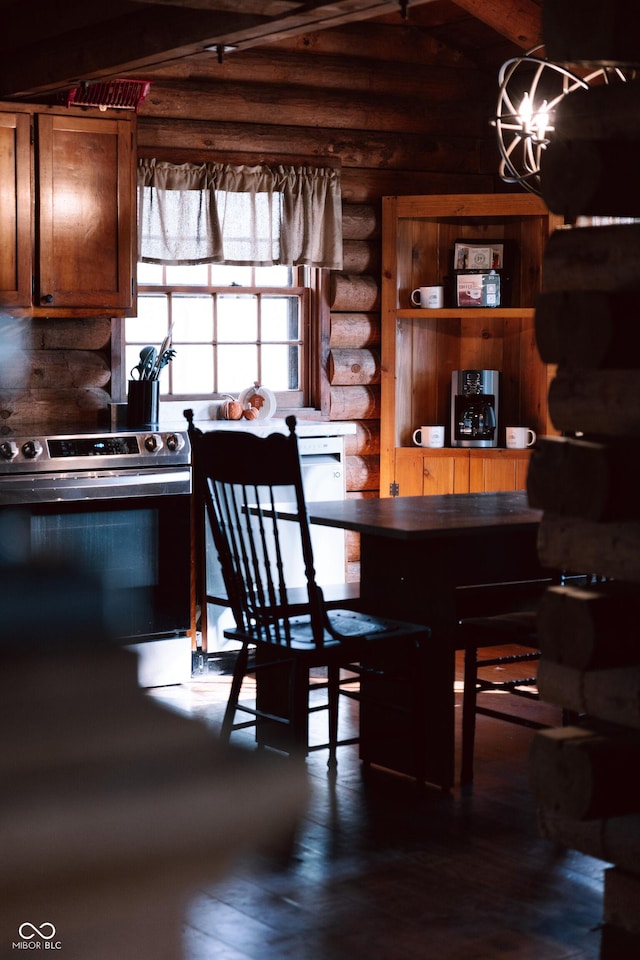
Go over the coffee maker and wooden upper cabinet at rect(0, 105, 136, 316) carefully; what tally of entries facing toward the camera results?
2

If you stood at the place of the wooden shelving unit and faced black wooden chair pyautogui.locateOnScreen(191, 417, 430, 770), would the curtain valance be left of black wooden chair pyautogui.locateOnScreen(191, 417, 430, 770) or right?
right

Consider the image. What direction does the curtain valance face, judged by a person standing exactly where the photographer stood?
facing the viewer

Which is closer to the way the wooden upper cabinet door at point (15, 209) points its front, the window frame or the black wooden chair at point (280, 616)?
the black wooden chair

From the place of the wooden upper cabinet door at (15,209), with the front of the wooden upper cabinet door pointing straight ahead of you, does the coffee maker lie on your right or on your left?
on your left

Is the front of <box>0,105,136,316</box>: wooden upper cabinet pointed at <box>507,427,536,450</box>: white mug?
no

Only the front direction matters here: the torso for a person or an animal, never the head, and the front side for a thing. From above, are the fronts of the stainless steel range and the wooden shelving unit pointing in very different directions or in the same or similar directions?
same or similar directions

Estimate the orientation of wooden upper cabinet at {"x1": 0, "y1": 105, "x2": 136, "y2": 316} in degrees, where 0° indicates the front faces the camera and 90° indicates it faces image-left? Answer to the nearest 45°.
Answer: approximately 0°

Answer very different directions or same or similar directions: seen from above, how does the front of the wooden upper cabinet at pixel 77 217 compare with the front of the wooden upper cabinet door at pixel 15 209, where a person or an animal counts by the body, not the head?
same or similar directions

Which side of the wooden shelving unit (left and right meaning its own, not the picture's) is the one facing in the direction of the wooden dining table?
front

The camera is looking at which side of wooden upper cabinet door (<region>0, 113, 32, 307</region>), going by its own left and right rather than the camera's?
front

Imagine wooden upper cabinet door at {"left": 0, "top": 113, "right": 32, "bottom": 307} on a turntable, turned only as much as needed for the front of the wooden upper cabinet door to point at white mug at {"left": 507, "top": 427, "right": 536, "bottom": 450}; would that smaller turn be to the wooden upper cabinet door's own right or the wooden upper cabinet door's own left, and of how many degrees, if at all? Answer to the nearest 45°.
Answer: approximately 90° to the wooden upper cabinet door's own left

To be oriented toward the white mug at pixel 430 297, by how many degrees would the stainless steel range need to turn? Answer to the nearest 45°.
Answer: approximately 135° to its left

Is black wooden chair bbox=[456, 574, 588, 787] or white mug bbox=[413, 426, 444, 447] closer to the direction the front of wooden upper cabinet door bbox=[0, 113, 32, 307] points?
the black wooden chair

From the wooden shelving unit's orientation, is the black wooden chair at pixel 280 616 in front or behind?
in front

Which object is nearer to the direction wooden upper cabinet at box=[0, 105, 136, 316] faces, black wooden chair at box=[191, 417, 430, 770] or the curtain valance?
the black wooden chair

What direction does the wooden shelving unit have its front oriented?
toward the camera

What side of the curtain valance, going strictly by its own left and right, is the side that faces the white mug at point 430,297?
left

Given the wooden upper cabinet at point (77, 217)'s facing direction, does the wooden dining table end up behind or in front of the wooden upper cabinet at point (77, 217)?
in front
